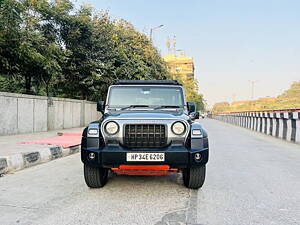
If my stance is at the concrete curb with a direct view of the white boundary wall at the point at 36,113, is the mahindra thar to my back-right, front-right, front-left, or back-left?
back-right

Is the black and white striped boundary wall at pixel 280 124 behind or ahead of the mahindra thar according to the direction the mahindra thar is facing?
behind

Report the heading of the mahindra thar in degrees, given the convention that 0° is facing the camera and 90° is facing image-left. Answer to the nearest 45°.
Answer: approximately 0°

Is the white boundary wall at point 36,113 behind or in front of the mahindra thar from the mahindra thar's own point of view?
behind

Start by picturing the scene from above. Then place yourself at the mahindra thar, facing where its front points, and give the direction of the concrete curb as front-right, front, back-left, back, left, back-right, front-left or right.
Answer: back-right
